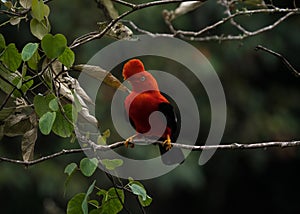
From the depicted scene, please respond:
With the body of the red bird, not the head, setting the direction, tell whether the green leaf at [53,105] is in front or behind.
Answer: in front

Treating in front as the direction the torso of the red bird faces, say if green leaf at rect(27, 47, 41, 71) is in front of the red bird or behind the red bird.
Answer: in front

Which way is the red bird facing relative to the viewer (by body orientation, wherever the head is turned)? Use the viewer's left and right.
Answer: facing the viewer and to the left of the viewer
